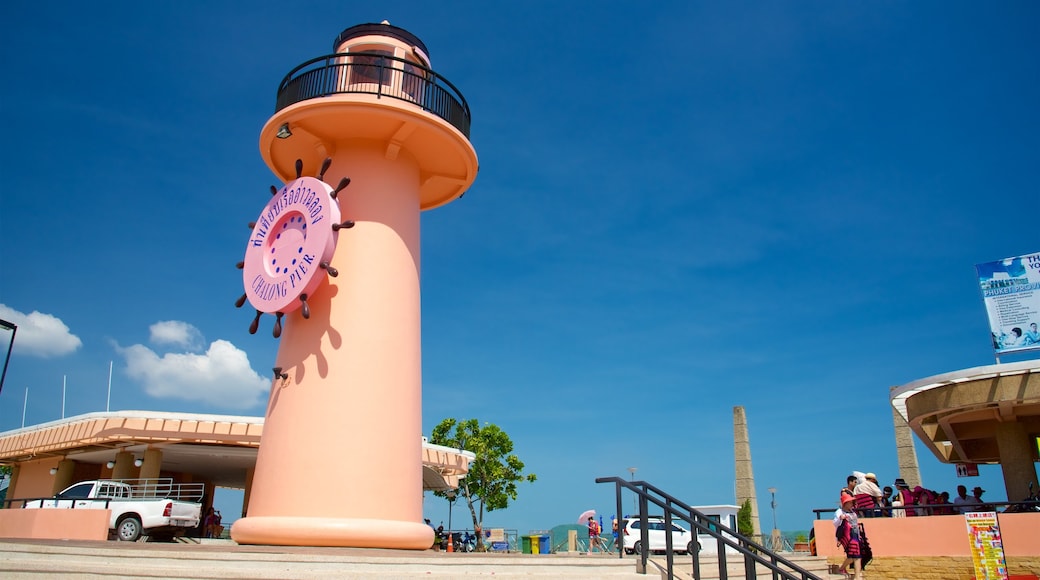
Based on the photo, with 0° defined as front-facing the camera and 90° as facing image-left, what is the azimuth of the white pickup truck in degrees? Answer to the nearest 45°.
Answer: approximately 135°

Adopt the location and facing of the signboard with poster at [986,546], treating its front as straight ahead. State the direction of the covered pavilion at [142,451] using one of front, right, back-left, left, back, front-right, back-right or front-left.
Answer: right

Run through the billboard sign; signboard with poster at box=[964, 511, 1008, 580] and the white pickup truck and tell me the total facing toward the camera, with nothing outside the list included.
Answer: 2

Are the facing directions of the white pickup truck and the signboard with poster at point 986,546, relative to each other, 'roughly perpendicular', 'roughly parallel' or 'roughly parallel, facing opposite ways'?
roughly perpendicular

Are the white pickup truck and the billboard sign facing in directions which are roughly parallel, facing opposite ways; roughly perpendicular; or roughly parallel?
roughly perpendicular

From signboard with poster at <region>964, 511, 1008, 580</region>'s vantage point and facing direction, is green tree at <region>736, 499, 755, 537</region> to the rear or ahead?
to the rear

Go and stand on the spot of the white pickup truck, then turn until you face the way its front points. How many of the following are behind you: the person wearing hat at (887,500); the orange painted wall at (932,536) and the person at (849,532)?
3

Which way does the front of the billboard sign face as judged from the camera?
facing the viewer

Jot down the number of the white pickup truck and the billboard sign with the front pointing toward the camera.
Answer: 1

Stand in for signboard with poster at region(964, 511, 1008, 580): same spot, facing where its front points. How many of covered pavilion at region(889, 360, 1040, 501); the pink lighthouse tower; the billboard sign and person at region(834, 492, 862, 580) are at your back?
2

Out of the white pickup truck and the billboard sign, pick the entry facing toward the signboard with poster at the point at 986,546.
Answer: the billboard sign

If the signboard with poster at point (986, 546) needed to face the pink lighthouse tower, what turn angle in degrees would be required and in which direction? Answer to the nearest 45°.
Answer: approximately 45° to its right

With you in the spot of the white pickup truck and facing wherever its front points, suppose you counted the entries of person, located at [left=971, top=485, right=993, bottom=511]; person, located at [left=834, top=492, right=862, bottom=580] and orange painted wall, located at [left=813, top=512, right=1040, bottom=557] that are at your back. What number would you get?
3

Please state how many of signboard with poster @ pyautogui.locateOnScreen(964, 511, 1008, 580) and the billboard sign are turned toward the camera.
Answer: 2

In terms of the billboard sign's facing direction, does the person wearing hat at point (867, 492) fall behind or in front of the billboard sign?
in front
